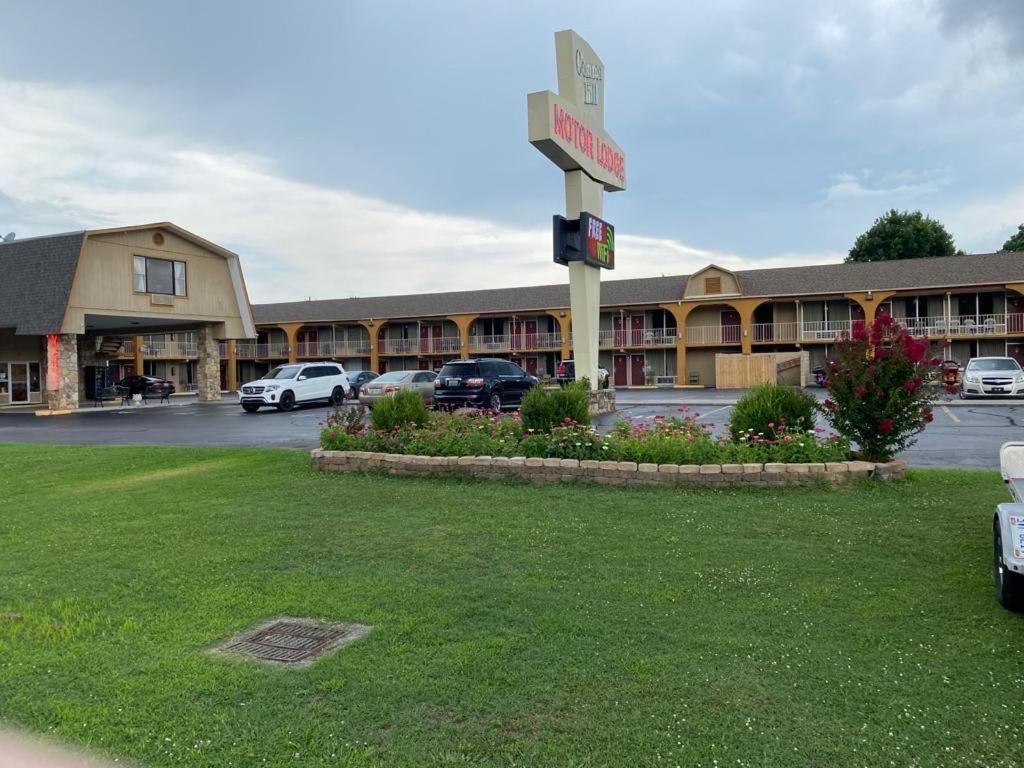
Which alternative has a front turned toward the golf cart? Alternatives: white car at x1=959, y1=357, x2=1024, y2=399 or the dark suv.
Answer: the white car

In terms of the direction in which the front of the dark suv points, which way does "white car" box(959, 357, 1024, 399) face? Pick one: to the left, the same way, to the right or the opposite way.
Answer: the opposite way

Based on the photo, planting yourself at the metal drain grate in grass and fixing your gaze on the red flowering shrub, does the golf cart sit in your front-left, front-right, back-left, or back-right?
front-right

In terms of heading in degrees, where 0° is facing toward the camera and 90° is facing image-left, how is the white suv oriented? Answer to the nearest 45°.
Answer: approximately 45°

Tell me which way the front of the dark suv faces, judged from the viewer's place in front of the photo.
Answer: facing away from the viewer and to the right of the viewer

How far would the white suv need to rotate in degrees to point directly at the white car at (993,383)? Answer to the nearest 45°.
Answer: approximately 135° to its left

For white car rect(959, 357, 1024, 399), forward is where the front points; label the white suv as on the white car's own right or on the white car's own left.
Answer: on the white car's own right

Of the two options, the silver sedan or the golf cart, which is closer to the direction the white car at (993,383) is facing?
the golf cart

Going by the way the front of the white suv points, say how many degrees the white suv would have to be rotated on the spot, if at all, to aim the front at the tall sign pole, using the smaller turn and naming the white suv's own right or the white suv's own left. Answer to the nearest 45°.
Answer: approximately 90° to the white suv's own left

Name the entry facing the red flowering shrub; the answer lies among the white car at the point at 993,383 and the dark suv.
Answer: the white car

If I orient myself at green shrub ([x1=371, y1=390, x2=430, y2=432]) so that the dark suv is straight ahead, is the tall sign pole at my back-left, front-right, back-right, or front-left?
front-right

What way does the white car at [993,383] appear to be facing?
toward the camera

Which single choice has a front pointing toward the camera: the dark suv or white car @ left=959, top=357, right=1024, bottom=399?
the white car

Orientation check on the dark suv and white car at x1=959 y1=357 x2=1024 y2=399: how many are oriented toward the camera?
1

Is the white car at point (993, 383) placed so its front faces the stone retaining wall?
yes

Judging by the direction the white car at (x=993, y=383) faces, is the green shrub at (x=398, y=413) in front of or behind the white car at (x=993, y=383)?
in front

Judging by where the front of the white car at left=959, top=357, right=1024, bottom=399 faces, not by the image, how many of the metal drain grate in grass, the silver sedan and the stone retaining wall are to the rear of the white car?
0
